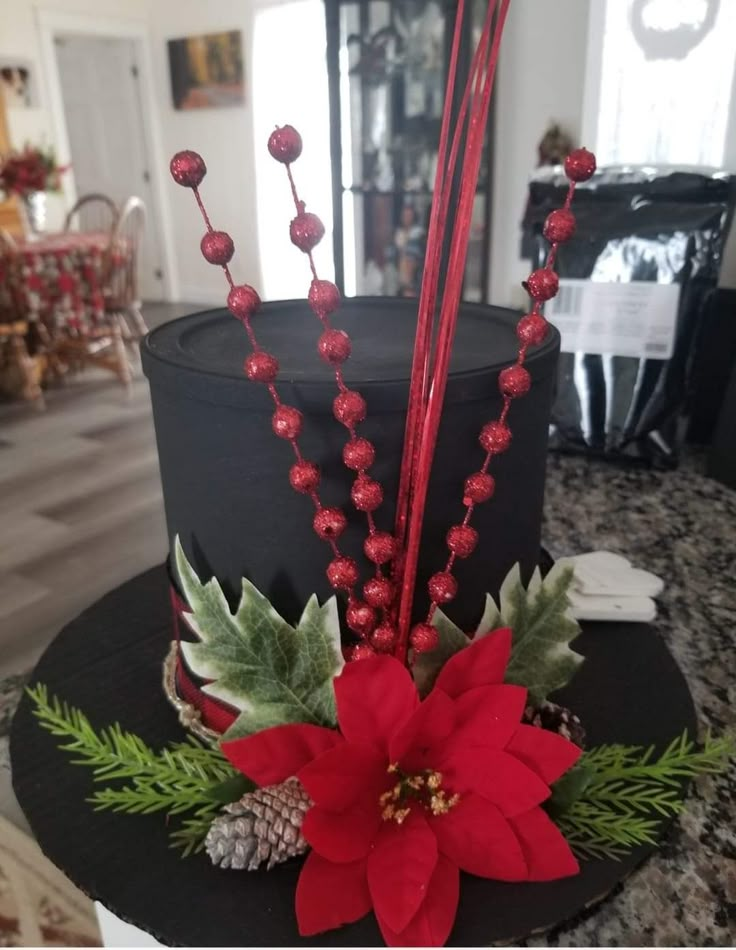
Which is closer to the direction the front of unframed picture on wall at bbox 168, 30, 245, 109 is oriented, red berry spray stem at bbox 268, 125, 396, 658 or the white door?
the red berry spray stem

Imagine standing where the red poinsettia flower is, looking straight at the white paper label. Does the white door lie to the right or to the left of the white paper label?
left

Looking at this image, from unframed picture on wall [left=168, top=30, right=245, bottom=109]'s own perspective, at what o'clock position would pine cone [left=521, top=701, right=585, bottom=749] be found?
The pine cone is roughly at 12 o'clock from the unframed picture on wall.

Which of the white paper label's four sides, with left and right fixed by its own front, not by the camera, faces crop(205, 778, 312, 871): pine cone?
front

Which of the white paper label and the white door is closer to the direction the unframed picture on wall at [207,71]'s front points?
the white paper label

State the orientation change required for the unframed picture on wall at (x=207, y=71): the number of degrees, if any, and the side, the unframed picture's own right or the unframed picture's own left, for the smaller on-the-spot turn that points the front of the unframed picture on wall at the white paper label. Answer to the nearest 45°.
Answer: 0° — it already faces it

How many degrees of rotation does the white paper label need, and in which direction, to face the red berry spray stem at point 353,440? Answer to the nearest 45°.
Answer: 0° — it already faces it

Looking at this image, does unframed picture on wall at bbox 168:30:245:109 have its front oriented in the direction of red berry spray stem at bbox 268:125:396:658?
yes

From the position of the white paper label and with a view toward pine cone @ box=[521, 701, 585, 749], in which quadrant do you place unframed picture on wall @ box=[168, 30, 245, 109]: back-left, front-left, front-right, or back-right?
back-right

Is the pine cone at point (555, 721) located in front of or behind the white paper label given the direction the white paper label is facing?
in front

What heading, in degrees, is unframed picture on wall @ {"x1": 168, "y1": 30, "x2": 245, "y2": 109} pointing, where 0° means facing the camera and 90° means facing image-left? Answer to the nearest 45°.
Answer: approximately 0°
